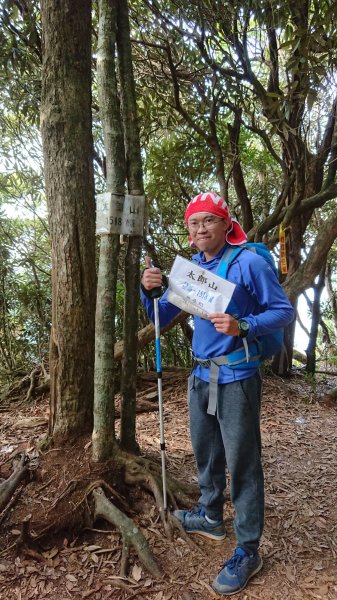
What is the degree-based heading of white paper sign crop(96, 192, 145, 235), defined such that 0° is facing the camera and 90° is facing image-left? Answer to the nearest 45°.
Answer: approximately 0°

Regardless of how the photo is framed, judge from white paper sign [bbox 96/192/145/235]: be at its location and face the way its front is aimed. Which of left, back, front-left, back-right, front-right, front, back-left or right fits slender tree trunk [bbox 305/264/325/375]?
back-left

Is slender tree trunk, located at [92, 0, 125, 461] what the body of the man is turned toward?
no

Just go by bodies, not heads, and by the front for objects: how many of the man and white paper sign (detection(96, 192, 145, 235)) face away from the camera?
0

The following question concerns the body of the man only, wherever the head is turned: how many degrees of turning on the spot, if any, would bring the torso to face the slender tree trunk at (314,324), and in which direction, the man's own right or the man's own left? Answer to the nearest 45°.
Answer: approximately 135° to the man's own right

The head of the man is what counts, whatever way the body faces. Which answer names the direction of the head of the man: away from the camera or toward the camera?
toward the camera

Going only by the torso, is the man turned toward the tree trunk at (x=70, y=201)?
no

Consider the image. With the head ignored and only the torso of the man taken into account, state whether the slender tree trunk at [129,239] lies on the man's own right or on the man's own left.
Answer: on the man's own right

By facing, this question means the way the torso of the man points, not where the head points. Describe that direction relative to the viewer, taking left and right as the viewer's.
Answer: facing the viewer and to the left of the viewer
